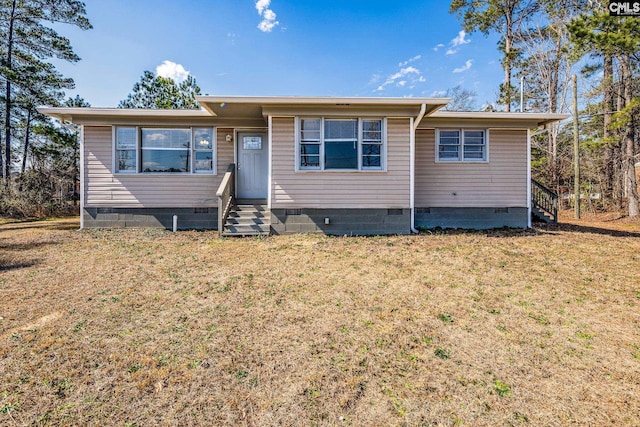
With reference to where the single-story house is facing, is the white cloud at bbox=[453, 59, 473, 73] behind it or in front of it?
behind

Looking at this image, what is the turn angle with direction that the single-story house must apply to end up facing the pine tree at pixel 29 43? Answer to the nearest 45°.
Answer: approximately 135° to its right

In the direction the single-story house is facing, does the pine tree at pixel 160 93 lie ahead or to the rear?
to the rear

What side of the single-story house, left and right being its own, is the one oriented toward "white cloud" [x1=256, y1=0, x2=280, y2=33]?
back

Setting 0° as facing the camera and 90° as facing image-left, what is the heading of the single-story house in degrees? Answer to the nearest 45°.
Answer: approximately 0°
